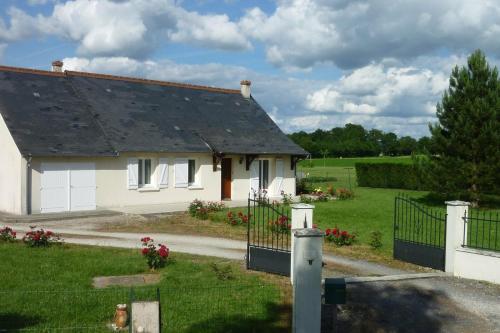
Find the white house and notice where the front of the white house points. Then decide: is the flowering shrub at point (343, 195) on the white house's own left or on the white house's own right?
on the white house's own left

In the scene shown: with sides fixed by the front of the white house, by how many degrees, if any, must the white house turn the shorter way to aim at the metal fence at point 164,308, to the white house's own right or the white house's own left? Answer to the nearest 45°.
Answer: approximately 45° to the white house's own right

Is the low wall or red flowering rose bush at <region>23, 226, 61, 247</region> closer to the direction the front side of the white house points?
the low wall

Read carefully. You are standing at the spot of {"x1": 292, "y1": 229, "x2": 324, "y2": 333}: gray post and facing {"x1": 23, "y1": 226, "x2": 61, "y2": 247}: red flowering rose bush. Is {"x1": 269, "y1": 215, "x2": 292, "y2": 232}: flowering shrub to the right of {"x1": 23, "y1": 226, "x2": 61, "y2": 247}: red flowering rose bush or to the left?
right

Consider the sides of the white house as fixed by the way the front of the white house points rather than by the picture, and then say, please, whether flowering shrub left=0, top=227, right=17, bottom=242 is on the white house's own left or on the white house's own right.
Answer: on the white house's own right

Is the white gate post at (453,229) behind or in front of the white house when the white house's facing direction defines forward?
in front

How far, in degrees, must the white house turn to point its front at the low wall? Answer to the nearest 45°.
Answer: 0° — it already faces it

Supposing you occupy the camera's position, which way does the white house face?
facing the viewer and to the right of the viewer

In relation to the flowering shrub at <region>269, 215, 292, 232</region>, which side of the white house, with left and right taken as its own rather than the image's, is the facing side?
front

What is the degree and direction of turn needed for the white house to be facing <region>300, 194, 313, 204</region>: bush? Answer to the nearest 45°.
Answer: approximately 45° to its left

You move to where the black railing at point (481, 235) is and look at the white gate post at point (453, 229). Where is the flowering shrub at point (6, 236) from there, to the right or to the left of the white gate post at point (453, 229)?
left
